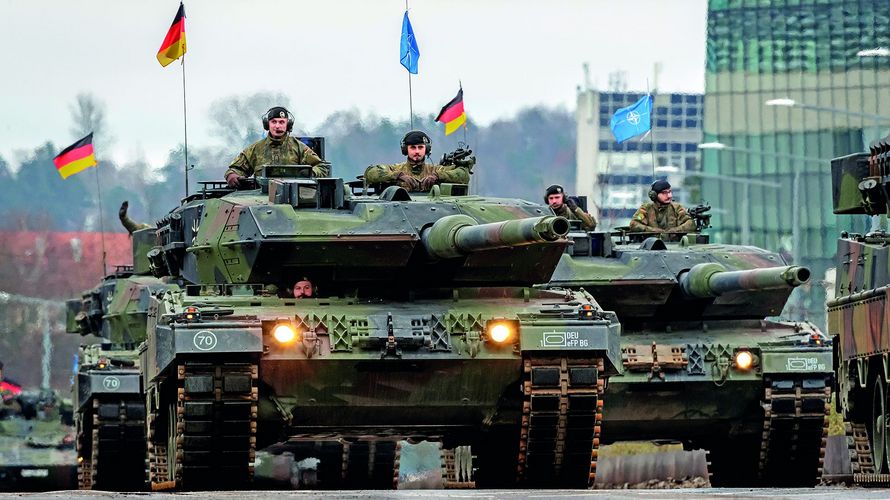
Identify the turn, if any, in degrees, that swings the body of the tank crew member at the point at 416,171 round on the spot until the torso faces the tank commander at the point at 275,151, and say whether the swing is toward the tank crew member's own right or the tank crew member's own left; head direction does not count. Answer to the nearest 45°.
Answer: approximately 90° to the tank crew member's own right

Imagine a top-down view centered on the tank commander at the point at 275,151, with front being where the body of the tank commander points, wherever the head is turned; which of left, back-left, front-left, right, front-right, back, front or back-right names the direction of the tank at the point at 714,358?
left

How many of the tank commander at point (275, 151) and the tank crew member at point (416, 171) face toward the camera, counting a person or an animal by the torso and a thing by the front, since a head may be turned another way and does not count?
2

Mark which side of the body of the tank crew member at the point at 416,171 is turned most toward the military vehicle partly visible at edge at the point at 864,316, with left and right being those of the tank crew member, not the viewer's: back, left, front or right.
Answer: left

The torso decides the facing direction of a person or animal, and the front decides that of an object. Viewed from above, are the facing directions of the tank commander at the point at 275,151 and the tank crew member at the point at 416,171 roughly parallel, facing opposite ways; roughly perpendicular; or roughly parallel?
roughly parallel

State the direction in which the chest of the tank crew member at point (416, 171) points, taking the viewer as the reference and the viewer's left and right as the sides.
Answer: facing the viewer

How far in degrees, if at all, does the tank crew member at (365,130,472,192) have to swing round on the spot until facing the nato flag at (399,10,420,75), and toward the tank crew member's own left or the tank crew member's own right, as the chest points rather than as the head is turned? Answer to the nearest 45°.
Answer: approximately 180°

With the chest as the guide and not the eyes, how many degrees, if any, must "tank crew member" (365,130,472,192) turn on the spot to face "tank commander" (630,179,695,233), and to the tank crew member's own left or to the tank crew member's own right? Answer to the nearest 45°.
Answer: approximately 135° to the tank crew member's own left
